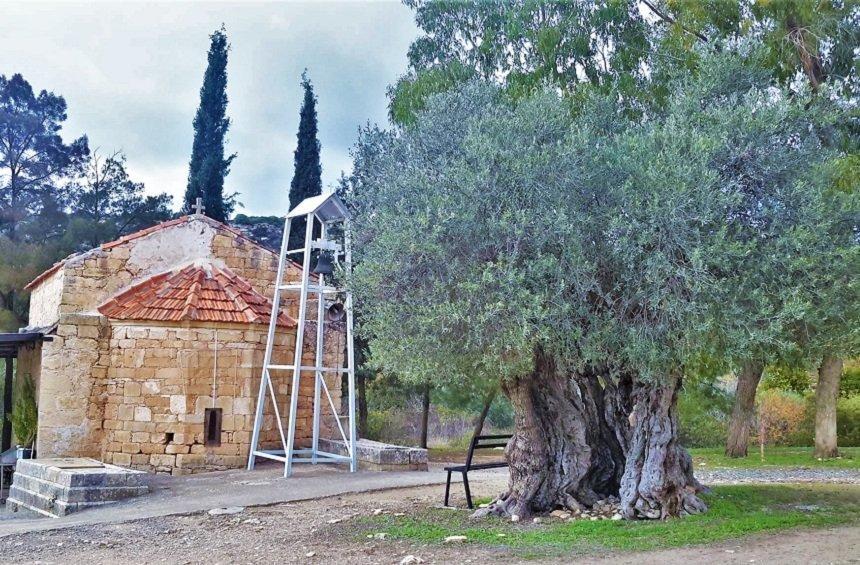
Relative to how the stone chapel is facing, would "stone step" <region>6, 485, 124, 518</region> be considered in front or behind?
behind

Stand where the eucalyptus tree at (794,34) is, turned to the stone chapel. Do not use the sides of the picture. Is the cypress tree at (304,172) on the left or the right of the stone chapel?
right

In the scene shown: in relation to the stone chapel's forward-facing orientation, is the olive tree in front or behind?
behind

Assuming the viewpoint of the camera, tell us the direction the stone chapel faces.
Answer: facing away from the viewer
